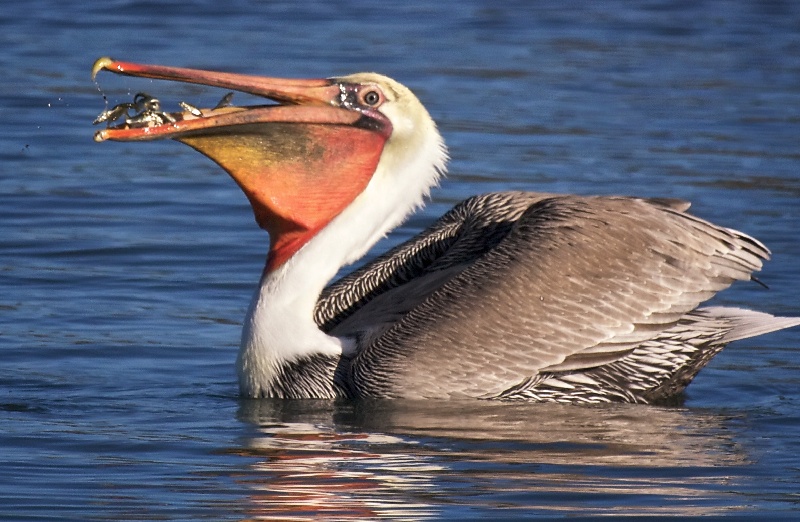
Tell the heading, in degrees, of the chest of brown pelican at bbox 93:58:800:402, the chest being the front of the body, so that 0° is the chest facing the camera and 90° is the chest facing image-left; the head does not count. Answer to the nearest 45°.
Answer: approximately 90°
